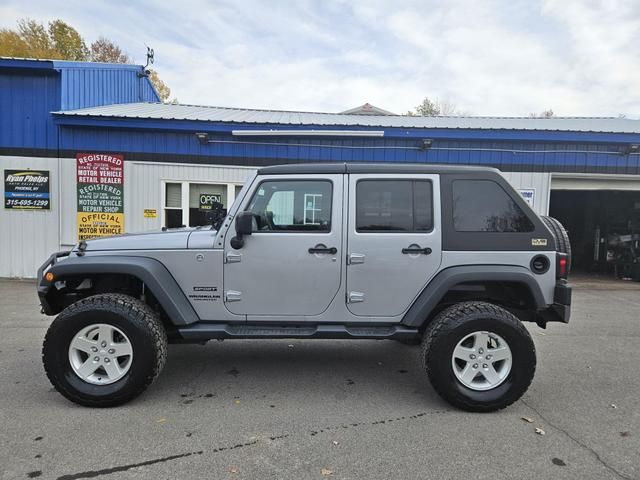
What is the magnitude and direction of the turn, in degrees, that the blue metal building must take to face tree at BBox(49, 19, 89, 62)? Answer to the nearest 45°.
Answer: approximately 135° to its right

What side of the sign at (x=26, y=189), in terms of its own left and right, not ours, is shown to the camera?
front

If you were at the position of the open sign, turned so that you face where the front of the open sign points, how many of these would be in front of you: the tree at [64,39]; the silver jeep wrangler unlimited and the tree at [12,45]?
1

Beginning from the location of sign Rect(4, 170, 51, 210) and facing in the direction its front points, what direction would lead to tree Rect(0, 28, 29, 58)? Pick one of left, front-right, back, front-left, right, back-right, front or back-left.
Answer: back

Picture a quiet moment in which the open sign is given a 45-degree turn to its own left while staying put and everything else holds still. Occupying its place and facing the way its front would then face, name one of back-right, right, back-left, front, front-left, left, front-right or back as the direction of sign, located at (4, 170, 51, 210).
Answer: back-right

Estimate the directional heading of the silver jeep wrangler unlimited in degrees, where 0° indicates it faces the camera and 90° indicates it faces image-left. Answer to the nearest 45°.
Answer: approximately 90°

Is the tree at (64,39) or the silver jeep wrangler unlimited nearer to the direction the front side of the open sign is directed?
the silver jeep wrangler unlimited

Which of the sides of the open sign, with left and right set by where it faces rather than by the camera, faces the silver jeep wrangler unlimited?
front

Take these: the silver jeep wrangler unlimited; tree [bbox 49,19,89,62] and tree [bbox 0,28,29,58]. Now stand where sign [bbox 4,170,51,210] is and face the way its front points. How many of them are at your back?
2

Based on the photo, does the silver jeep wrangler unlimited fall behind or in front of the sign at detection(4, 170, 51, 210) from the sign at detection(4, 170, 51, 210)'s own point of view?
in front

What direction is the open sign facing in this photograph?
toward the camera

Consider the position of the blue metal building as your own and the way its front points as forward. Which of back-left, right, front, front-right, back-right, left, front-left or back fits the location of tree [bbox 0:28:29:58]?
back-right

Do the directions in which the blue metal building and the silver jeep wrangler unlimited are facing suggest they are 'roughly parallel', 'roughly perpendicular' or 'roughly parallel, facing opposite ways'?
roughly perpendicular
